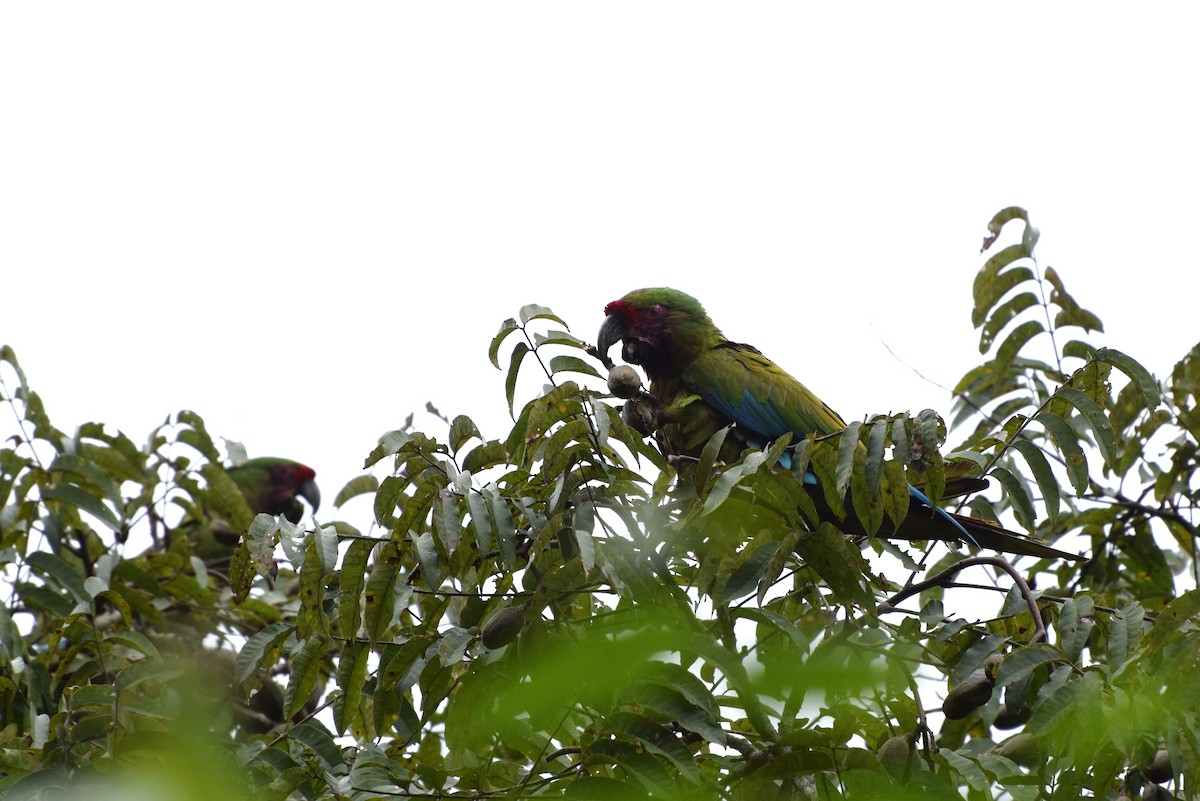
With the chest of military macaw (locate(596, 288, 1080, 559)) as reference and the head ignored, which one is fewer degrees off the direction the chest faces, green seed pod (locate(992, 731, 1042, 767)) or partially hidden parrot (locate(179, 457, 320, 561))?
the partially hidden parrot

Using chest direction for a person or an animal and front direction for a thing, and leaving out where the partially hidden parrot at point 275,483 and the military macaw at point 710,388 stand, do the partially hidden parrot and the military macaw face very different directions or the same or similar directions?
very different directions

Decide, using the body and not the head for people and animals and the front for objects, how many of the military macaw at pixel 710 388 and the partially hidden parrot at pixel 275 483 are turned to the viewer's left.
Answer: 1

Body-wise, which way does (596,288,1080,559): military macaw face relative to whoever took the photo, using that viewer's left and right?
facing to the left of the viewer

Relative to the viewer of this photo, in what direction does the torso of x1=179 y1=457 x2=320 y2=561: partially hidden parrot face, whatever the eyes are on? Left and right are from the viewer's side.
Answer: facing to the right of the viewer
